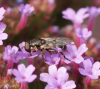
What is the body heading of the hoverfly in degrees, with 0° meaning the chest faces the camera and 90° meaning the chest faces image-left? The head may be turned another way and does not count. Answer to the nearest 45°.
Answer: approximately 90°

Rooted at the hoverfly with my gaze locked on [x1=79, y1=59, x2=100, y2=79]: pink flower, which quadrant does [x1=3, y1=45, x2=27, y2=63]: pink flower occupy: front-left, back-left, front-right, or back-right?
back-right
